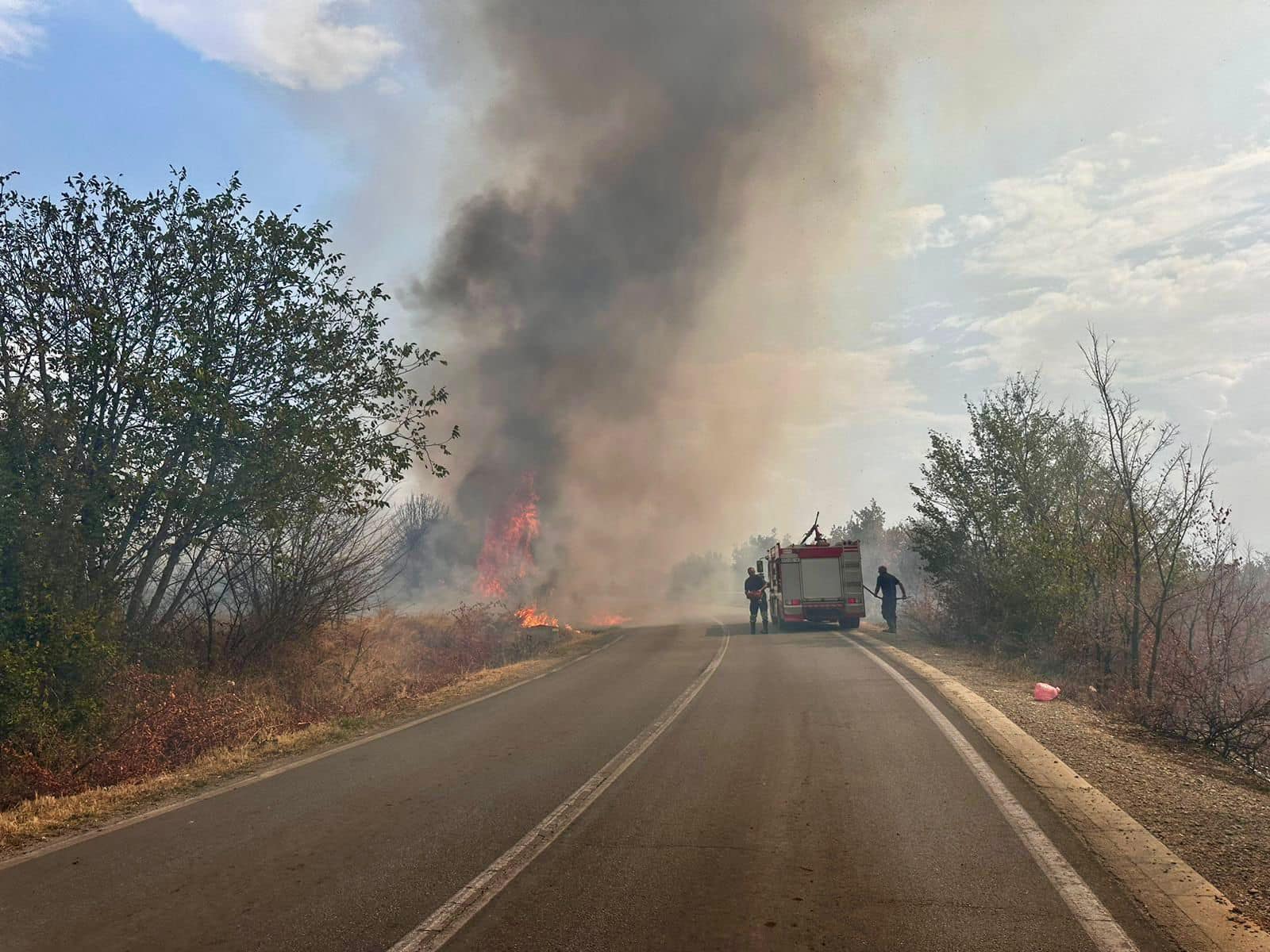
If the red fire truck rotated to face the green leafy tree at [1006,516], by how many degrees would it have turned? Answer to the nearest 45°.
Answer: approximately 135° to its right

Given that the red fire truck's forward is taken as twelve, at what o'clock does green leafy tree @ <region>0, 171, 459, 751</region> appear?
The green leafy tree is roughly at 7 o'clock from the red fire truck.

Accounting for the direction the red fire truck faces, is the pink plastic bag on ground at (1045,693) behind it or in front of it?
behind

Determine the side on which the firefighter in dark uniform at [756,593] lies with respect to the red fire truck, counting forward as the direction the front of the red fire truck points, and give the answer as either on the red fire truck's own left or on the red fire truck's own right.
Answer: on the red fire truck's own left

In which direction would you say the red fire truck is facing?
away from the camera
